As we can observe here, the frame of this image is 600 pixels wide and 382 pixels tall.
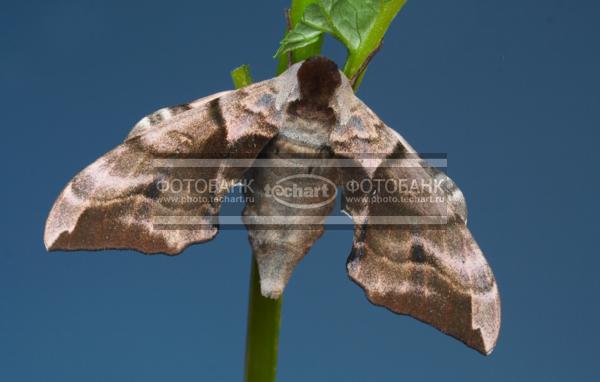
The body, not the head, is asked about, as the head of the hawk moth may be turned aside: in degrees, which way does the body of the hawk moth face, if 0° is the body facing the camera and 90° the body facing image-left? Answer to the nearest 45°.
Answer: approximately 180°
